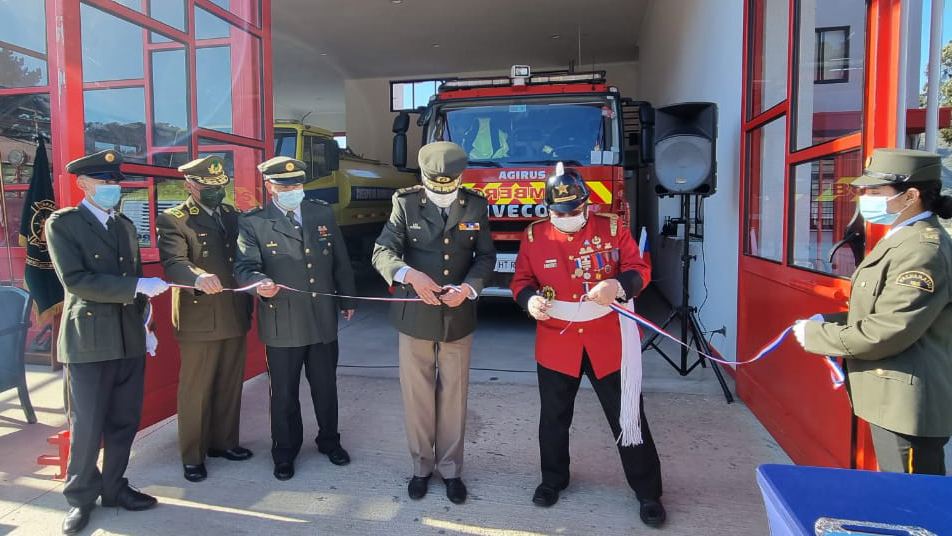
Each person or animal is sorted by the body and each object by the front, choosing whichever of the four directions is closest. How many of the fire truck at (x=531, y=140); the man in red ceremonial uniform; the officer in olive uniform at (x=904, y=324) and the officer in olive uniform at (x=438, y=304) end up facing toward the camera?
3

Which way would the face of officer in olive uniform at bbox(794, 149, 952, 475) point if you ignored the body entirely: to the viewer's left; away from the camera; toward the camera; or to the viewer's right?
to the viewer's left

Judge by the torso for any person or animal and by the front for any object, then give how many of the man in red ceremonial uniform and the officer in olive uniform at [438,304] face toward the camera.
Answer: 2

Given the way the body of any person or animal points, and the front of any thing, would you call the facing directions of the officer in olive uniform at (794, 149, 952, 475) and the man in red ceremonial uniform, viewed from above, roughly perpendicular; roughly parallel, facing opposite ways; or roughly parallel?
roughly perpendicular

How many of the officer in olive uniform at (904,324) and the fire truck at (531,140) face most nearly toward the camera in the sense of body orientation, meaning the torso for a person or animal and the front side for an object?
1

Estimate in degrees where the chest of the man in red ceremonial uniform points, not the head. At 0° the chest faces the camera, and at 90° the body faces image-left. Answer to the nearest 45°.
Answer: approximately 0°

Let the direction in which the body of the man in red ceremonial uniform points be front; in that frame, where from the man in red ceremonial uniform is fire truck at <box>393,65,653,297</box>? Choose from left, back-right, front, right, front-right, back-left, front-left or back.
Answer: back

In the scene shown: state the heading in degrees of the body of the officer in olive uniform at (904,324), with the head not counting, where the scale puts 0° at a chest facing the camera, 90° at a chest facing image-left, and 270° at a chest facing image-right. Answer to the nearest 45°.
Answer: approximately 90°

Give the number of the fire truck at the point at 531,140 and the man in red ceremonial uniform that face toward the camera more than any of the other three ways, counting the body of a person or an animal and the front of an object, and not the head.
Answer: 2
